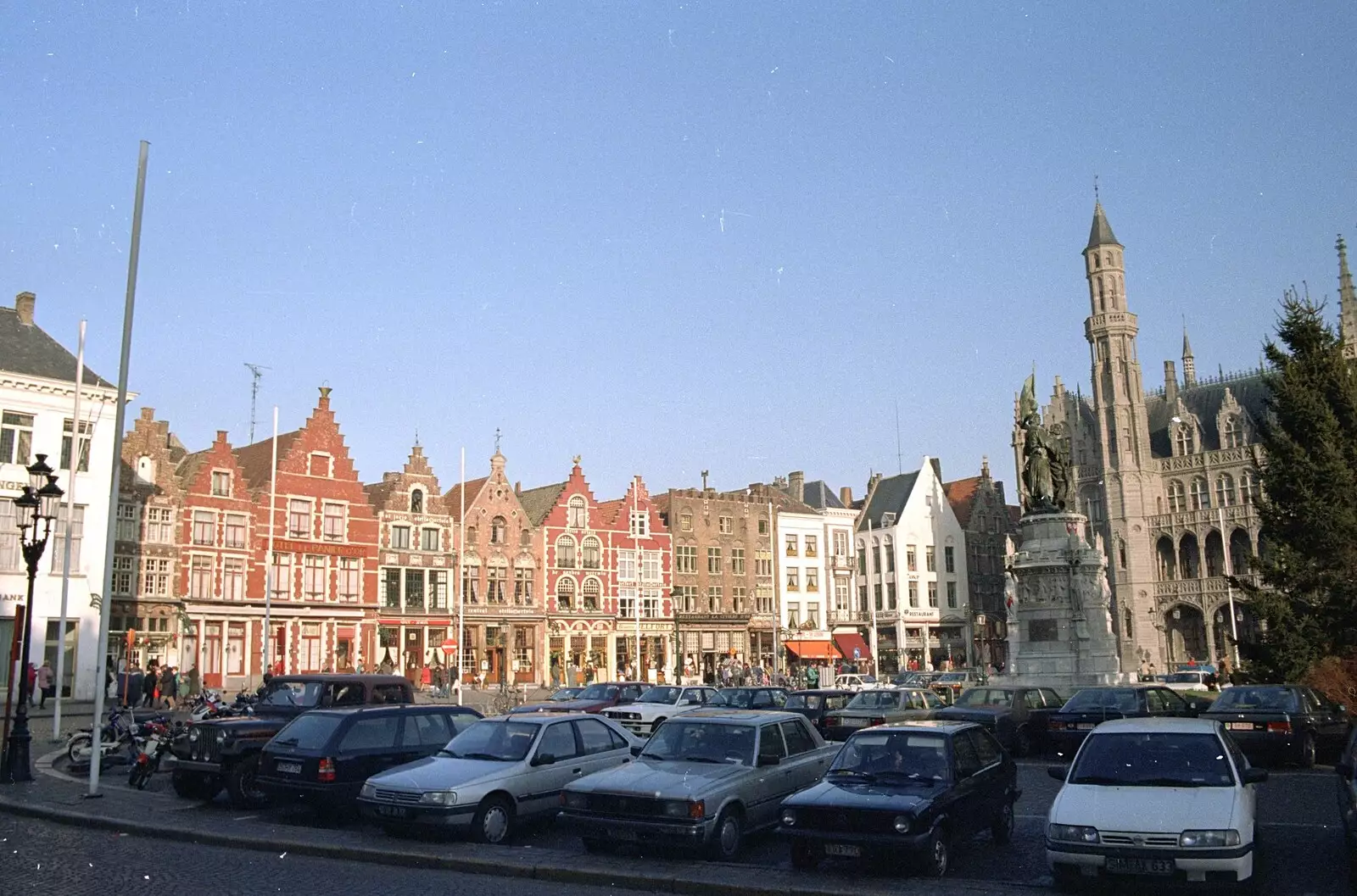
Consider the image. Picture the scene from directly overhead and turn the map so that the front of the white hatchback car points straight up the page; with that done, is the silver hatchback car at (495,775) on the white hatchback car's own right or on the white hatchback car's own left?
on the white hatchback car's own right

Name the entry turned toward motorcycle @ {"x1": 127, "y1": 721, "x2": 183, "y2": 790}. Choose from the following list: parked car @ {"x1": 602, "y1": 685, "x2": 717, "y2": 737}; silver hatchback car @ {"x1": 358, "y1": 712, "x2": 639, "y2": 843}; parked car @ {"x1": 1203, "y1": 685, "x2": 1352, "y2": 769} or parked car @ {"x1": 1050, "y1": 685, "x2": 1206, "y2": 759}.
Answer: parked car @ {"x1": 602, "y1": 685, "x2": 717, "y2": 737}

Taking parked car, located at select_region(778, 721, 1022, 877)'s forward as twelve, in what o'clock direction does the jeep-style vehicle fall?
The jeep-style vehicle is roughly at 2 o'clock from the parked car.

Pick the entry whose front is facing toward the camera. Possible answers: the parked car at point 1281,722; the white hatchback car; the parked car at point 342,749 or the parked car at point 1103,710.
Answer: the white hatchback car

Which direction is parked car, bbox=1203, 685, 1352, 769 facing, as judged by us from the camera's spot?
facing away from the viewer and to the right of the viewer

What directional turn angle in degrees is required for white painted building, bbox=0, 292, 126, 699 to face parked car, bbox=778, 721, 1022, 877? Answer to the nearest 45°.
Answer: approximately 45° to its right

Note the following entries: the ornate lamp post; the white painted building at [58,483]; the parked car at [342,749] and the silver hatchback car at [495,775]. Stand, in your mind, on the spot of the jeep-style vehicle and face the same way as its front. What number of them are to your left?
2

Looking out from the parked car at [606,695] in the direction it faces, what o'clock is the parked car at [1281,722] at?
the parked car at [1281,722] is roughly at 9 o'clock from the parked car at [606,695].

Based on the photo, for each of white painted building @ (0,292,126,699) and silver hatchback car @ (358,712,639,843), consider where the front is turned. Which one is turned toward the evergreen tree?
the white painted building

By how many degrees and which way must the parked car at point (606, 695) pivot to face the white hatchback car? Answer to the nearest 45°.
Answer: approximately 45° to its left

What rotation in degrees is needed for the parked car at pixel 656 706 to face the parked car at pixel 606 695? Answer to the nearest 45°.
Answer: approximately 90° to its right

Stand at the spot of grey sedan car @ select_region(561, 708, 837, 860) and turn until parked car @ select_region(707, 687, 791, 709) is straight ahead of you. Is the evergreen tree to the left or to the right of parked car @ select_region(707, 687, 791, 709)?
right
